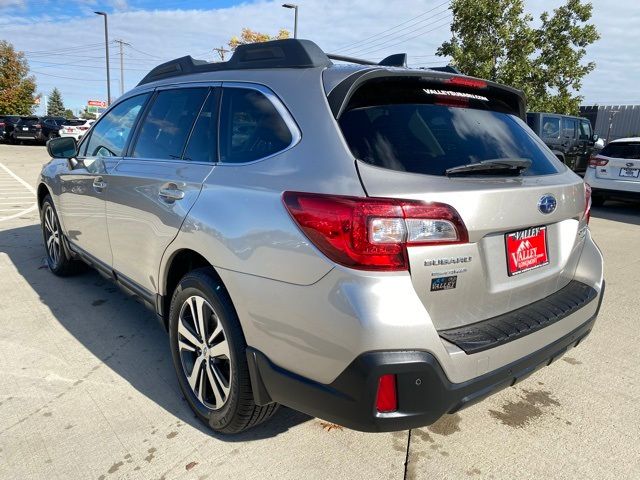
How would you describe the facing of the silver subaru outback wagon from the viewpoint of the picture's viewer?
facing away from the viewer and to the left of the viewer

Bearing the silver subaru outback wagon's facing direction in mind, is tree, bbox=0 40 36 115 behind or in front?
in front

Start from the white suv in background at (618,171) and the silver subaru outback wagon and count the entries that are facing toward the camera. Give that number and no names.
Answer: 0

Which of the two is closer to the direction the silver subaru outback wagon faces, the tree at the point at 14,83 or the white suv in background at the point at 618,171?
the tree

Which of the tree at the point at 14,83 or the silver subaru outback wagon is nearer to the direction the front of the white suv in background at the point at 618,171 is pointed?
the tree

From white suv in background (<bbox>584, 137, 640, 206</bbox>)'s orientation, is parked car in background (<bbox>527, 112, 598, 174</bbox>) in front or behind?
in front

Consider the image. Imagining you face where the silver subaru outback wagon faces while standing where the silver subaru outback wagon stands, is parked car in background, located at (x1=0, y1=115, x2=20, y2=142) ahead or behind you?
ahead

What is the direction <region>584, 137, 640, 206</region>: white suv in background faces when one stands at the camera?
facing away from the viewer

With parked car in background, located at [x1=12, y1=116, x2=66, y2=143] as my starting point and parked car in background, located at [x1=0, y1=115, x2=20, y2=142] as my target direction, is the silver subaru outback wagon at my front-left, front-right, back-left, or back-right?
back-left

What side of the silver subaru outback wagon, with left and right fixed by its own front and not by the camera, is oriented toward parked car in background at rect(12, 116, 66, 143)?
front

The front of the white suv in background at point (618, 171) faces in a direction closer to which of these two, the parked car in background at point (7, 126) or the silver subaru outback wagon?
the parked car in background

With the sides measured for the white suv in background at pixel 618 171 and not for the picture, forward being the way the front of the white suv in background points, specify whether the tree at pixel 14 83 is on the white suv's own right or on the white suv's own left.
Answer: on the white suv's own left
